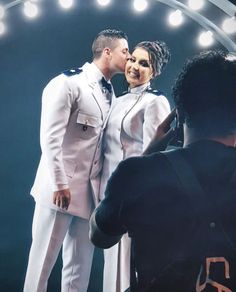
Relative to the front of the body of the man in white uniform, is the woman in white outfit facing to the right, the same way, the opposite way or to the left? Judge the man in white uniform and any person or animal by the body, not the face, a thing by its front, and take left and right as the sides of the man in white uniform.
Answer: to the right

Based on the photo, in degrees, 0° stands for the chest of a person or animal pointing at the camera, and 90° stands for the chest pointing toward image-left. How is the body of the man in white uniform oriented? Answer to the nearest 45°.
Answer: approximately 315°

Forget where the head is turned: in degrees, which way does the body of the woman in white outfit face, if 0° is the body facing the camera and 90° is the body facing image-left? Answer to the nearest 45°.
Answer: approximately 45°

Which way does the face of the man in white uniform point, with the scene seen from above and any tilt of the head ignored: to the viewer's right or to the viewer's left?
to the viewer's right
